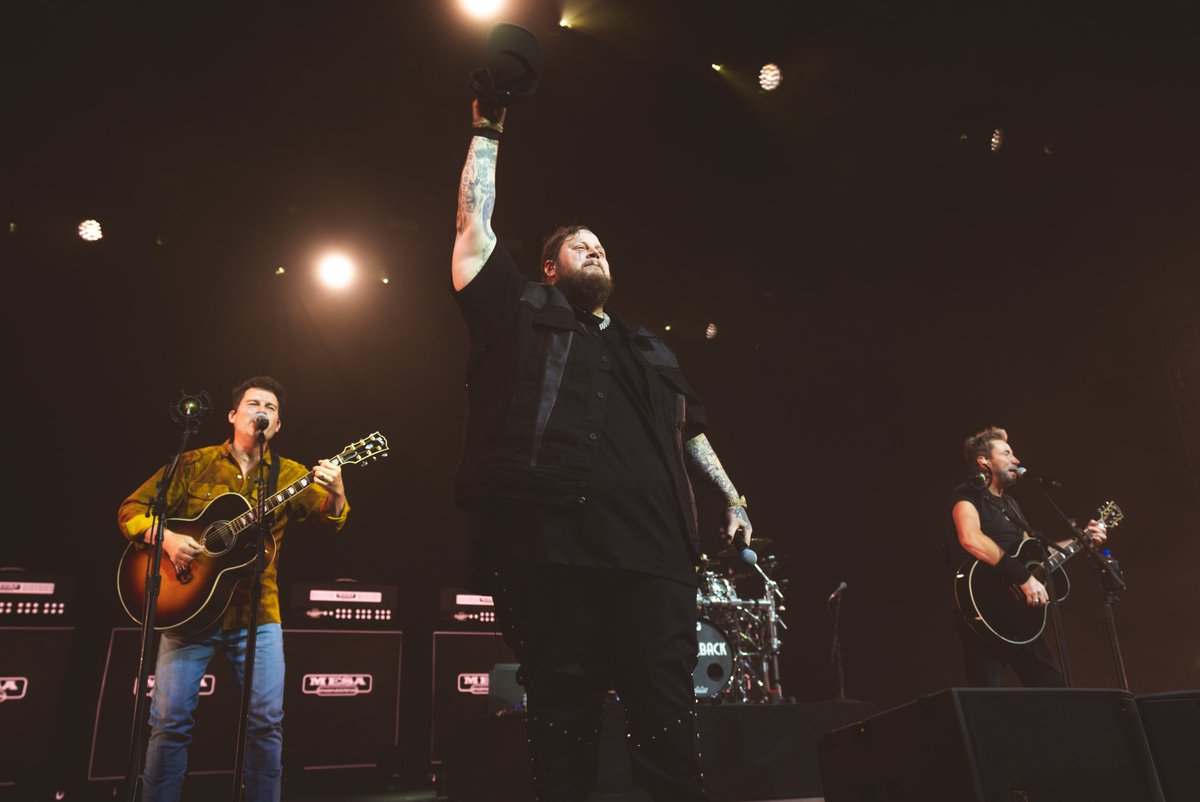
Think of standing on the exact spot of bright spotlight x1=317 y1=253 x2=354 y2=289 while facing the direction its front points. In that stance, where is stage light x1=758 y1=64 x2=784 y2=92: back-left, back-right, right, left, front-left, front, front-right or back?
front-left

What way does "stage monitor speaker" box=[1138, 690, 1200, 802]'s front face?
away from the camera

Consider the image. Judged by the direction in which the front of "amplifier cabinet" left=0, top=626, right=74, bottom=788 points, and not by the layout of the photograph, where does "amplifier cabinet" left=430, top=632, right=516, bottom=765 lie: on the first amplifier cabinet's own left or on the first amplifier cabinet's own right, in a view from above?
on the first amplifier cabinet's own left

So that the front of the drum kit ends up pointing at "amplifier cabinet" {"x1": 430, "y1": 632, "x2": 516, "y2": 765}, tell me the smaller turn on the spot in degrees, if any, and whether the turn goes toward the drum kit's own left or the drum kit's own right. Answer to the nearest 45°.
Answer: approximately 90° to the drum kit's own right

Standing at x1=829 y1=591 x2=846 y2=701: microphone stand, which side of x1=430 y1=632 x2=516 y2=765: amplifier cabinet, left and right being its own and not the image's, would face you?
left

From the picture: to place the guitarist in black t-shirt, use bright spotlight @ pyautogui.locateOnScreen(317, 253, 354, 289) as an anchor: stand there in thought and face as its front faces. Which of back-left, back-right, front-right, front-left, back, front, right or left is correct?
front-left

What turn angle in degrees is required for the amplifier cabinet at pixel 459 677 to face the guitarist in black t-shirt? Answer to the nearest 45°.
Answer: approximately 45° to its left

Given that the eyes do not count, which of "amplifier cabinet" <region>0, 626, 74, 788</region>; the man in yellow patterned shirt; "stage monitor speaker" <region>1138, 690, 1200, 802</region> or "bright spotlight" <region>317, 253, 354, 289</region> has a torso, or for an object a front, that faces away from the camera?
the stage monitor speaker

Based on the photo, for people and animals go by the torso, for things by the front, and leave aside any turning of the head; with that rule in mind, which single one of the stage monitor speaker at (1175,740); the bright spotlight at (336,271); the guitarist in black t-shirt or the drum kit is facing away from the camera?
the stage monitor speaker

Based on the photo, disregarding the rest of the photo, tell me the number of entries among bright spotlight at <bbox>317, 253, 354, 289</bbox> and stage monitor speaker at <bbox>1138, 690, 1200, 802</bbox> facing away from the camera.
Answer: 1

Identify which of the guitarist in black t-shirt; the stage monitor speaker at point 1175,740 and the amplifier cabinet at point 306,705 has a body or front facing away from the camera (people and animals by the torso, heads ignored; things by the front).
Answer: the stage monitor speaker

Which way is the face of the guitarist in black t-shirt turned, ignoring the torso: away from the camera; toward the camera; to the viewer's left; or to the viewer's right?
to the viewer's right
